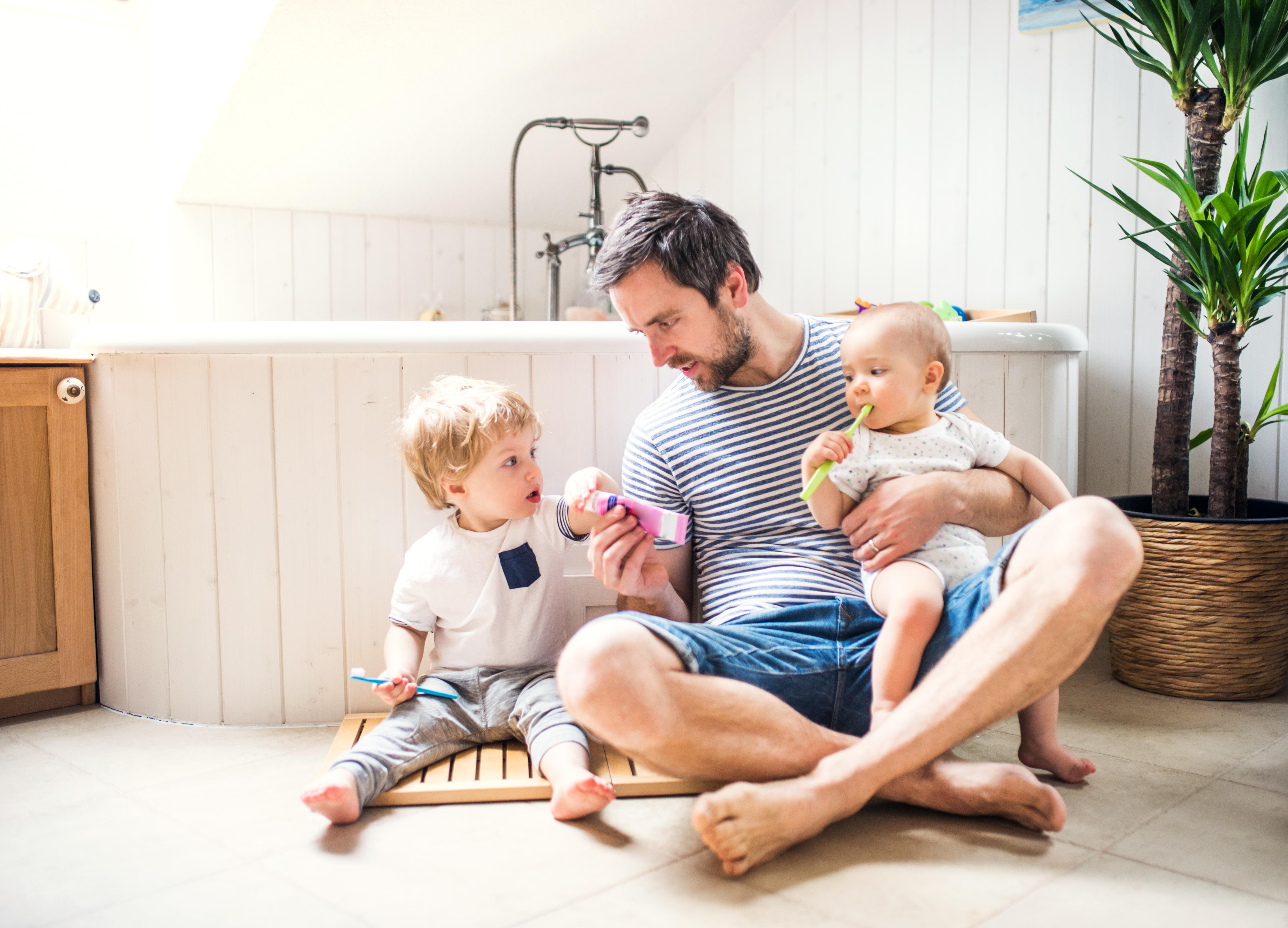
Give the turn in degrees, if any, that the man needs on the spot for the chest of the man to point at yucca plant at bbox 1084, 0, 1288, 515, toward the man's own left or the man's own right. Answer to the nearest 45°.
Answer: approximately 135° to the man's own left

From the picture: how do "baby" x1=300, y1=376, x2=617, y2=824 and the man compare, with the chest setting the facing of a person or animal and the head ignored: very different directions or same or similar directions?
same or similar directions

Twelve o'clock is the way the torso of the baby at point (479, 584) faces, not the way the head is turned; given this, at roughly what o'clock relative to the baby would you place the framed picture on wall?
The framed picture on wall is roughly at 8 o'clock from the baby.

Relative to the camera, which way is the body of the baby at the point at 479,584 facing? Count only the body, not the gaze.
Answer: toward the camera

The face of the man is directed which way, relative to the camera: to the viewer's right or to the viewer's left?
to the viewer's left

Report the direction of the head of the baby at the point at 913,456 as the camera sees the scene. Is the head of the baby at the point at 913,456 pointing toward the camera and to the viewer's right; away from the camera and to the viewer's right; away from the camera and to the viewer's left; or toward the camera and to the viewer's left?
toward the camera and to the viewer's left

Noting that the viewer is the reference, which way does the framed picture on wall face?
facing the viewer and to the left of the viewer

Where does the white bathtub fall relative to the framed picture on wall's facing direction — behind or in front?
in front

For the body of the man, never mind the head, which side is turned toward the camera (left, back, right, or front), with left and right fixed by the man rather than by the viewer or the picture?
front

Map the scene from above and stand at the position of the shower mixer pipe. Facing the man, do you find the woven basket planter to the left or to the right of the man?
left

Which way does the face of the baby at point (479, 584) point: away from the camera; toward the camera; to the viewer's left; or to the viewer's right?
to the viewer's right

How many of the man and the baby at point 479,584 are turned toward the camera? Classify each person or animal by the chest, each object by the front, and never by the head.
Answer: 2
